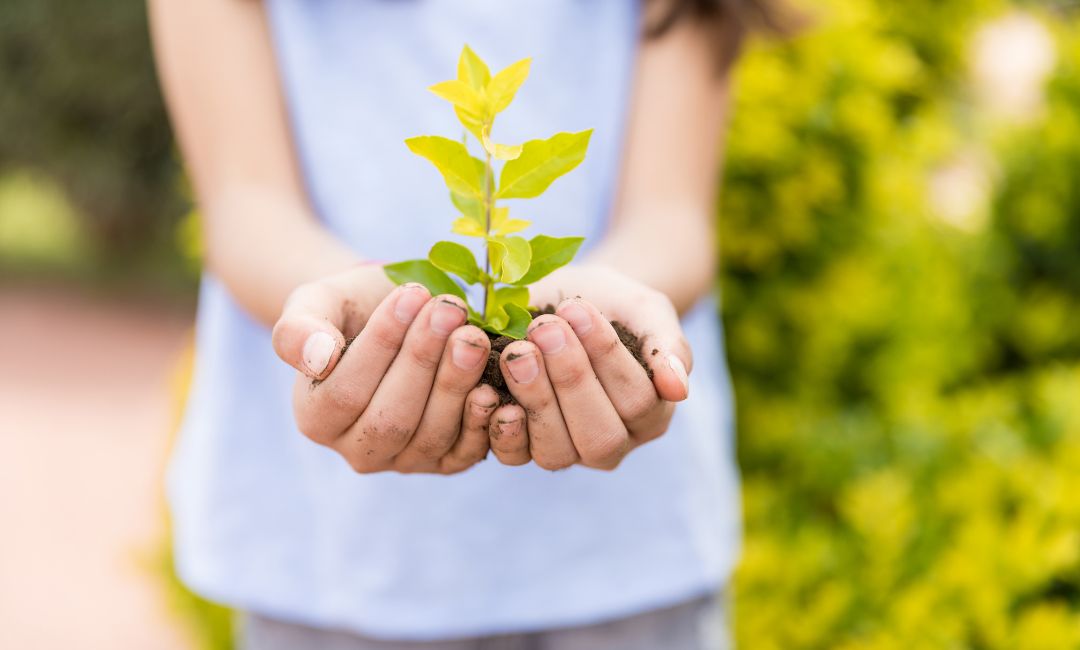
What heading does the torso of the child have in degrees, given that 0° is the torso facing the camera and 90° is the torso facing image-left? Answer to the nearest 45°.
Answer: approximately 0°
